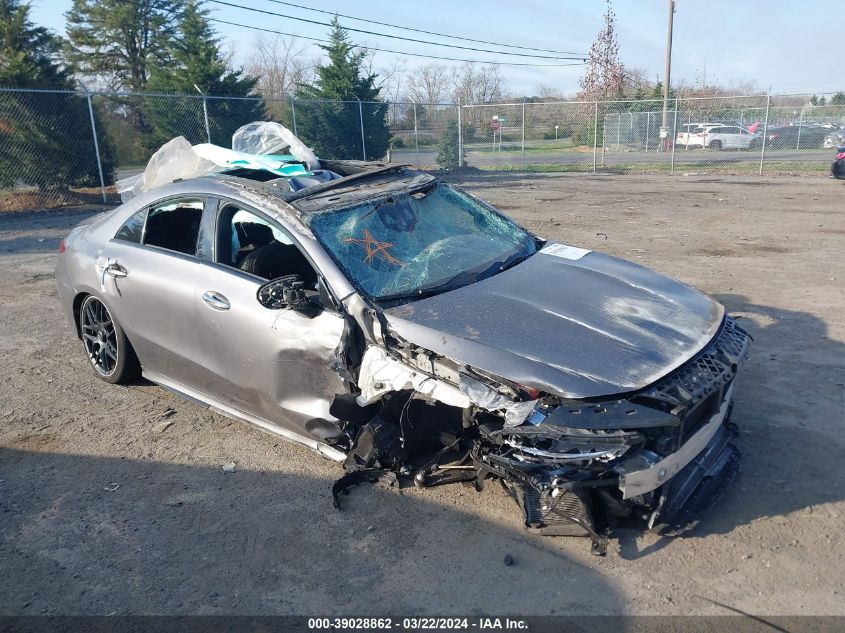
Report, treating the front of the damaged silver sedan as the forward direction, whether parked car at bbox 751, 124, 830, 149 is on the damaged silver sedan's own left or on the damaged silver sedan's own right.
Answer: on the damaged silver sedan's own left

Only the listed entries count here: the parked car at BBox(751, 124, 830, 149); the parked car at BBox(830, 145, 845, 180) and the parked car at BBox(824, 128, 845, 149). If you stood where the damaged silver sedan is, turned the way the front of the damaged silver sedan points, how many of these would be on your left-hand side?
3

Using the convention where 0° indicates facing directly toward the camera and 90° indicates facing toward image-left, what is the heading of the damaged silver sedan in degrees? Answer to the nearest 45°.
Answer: approximately 315°

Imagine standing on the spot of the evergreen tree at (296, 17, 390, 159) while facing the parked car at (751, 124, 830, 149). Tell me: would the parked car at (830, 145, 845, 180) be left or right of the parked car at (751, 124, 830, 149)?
right

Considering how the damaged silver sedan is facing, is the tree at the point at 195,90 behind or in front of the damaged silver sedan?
behind

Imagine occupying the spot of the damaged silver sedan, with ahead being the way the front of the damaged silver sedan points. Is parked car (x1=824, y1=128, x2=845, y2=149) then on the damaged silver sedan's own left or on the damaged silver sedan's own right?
on the damaged silver sedan's own left

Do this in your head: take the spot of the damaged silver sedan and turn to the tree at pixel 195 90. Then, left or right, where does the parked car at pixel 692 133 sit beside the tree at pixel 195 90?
right

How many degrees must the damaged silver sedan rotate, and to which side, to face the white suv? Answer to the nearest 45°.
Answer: approximately 90° to its left

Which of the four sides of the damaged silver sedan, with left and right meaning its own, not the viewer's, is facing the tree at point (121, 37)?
back
